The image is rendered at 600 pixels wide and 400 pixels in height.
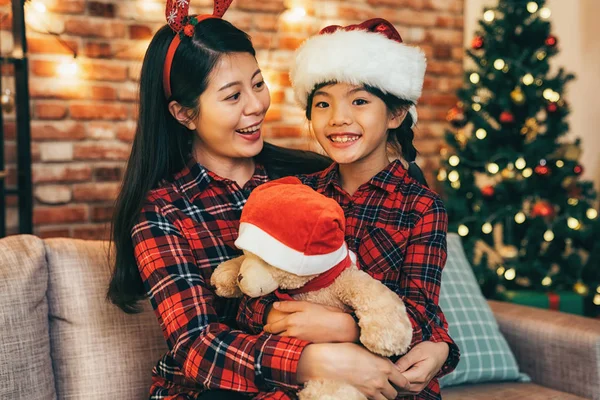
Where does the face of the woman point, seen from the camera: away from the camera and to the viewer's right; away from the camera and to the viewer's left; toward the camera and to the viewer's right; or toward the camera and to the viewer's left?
toward the camera and to the viewer's right

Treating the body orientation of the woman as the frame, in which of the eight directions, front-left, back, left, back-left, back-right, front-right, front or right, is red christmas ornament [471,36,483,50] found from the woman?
left

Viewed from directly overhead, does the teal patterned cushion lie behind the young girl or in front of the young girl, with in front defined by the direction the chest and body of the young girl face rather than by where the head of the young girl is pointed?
behind

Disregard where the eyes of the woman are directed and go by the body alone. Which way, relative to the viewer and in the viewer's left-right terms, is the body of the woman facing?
facing the viewer and to the right of the viewer

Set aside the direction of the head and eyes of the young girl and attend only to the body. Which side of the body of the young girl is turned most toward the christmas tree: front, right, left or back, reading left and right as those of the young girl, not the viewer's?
back

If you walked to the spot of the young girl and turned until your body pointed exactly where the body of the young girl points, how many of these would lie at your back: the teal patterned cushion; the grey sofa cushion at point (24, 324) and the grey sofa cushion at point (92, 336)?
1

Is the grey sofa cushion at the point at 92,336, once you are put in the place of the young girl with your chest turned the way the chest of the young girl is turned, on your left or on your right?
on your right

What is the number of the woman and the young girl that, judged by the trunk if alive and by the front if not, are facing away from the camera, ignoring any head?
0

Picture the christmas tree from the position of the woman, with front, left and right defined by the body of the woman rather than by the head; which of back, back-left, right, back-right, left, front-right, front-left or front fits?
left

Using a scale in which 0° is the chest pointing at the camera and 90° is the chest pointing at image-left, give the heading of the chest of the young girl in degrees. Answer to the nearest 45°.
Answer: approximately 45°

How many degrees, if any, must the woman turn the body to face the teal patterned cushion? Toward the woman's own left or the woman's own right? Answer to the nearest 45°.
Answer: approximately 90° to the woman's own left
